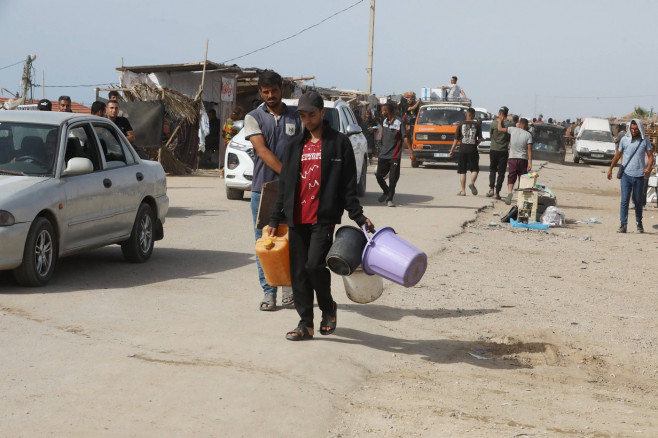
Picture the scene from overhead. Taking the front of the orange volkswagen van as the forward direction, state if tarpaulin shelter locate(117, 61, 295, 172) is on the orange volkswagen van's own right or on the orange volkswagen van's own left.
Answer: on the orange volkswagen van's own right

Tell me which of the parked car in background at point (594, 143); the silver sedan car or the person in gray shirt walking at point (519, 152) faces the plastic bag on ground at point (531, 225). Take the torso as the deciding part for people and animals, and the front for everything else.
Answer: the parked car in background

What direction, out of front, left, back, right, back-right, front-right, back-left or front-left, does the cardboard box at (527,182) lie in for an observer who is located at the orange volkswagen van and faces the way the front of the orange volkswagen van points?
front

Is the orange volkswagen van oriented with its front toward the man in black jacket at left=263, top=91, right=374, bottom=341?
yes

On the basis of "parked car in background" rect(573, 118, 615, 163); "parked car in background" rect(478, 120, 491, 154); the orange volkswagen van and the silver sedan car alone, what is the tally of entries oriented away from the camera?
0

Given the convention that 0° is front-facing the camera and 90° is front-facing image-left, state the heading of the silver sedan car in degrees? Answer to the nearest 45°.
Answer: approximately 45°

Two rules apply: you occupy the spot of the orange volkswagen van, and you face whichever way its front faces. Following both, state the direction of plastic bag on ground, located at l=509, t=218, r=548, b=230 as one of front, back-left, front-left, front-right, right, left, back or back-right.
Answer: front

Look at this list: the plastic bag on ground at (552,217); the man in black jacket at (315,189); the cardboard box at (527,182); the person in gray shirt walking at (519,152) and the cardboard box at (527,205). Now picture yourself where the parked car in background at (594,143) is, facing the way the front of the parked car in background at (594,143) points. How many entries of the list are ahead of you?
5

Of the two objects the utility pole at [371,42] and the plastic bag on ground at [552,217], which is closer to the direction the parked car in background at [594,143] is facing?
the plastic bag on ground

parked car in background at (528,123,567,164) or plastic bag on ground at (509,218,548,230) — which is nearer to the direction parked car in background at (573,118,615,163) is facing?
the plastic bag on ground

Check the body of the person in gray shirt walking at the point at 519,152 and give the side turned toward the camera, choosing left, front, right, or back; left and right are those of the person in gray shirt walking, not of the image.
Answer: back

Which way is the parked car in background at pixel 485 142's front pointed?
toward the camera

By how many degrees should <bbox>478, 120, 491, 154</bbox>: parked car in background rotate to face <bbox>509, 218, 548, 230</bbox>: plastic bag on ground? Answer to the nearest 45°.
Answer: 0° — it already faces it

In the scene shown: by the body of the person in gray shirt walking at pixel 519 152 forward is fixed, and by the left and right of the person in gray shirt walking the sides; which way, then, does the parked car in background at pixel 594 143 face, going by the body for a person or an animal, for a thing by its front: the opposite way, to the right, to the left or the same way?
the opposite way

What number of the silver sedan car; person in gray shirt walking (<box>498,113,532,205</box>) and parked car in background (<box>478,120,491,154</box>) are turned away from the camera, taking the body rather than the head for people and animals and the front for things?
1

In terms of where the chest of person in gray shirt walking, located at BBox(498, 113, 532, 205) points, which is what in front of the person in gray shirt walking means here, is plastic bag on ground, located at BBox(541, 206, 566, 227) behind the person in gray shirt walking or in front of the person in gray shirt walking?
behind

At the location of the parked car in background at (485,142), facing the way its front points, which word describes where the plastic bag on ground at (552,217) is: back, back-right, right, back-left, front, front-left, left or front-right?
front
